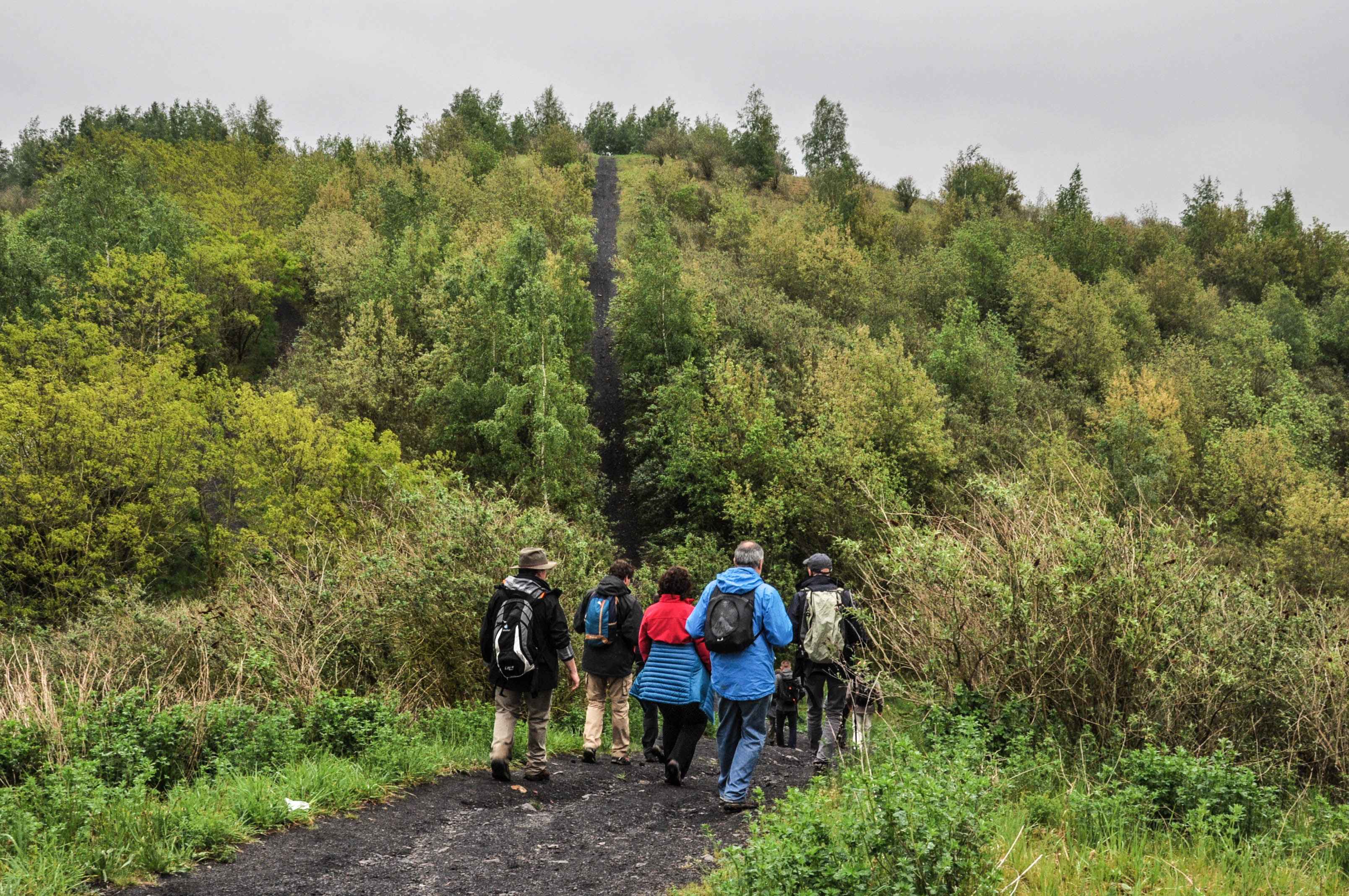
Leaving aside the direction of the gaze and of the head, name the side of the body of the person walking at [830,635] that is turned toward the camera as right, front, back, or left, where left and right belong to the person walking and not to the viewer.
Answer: back

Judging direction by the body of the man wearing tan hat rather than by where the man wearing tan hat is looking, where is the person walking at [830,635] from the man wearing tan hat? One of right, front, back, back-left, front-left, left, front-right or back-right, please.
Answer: front-right

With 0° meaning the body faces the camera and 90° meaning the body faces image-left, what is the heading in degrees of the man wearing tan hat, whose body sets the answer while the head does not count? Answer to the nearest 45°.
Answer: approximately 225°

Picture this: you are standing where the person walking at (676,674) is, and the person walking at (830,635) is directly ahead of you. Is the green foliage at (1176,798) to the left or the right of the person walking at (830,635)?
right

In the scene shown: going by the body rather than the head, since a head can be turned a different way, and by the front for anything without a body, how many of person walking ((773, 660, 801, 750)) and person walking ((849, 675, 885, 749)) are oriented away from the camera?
2

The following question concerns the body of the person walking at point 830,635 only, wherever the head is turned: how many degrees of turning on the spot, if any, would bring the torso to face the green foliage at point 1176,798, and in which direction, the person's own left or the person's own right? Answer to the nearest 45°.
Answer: approximately 135° to the person's own right

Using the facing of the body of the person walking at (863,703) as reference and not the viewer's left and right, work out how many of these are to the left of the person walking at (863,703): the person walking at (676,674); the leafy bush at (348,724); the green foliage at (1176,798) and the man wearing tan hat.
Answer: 3

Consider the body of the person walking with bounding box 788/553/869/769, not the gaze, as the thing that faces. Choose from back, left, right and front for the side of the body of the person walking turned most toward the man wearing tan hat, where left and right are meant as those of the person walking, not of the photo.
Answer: left

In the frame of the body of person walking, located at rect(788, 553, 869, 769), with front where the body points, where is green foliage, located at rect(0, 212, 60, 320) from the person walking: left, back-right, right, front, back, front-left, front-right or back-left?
front-left

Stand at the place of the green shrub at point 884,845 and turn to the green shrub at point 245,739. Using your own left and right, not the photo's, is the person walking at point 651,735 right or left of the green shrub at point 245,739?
right

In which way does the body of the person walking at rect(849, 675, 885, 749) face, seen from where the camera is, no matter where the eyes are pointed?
away from the camera

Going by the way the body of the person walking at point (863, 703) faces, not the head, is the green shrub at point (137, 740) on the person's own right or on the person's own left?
on the person's own left

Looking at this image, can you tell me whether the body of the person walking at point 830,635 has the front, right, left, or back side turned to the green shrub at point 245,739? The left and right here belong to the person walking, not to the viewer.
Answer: left

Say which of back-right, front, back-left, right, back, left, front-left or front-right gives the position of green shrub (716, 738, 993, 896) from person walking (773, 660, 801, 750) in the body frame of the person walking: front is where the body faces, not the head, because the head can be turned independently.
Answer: back

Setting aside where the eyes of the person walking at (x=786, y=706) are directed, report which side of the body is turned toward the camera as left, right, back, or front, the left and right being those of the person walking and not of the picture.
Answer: back
